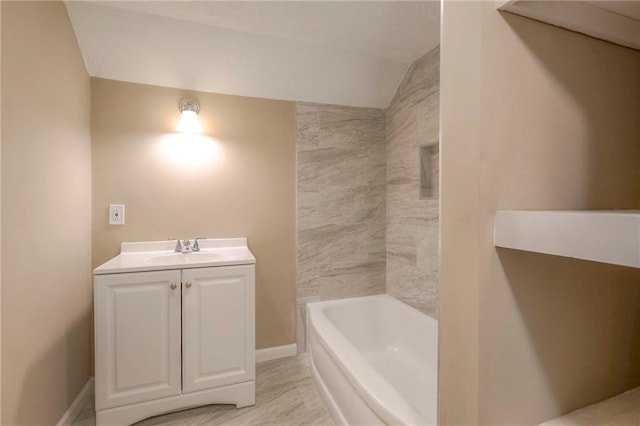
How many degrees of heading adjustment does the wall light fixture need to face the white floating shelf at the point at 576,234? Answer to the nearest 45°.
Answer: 0° — it already faces it

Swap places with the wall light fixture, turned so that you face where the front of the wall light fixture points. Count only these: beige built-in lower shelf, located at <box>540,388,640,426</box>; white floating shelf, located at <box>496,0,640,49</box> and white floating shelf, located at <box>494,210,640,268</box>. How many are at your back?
0

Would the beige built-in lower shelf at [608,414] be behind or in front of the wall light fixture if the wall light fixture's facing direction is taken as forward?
in front

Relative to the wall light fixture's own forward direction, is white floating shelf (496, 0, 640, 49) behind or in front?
in front

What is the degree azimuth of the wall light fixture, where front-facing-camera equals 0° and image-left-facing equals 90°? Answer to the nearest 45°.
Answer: approximately 0°
